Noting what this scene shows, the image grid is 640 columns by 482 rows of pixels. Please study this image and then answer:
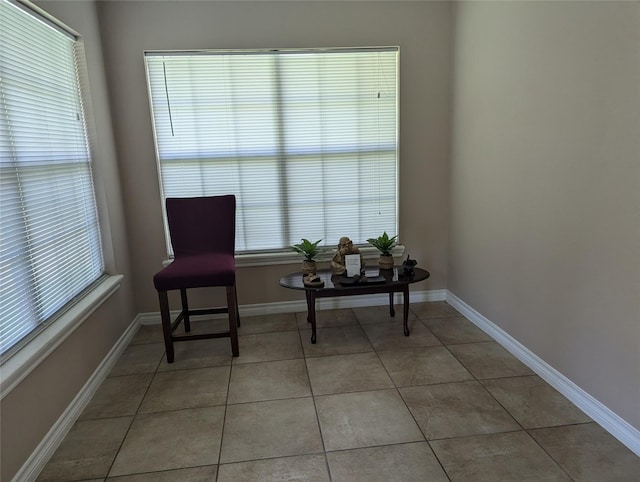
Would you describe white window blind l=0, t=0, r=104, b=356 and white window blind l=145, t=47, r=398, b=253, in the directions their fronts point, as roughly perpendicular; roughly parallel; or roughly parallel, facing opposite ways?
roughly perpendicular

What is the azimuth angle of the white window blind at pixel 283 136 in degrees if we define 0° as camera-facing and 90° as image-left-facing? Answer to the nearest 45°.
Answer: approximately 0°

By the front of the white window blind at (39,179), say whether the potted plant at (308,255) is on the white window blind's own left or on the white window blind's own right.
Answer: on the white window blind's own left

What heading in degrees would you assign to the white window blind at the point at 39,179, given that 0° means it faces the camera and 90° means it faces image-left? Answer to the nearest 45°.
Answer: approximately 315°

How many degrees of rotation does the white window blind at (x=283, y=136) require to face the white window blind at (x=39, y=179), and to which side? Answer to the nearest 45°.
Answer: approximately 45° to its right

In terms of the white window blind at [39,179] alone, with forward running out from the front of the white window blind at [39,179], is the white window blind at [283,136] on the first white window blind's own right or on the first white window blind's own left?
on the first white window blind's own left

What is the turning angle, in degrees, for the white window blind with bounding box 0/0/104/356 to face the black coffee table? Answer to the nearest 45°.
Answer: approximately 45° to its left
